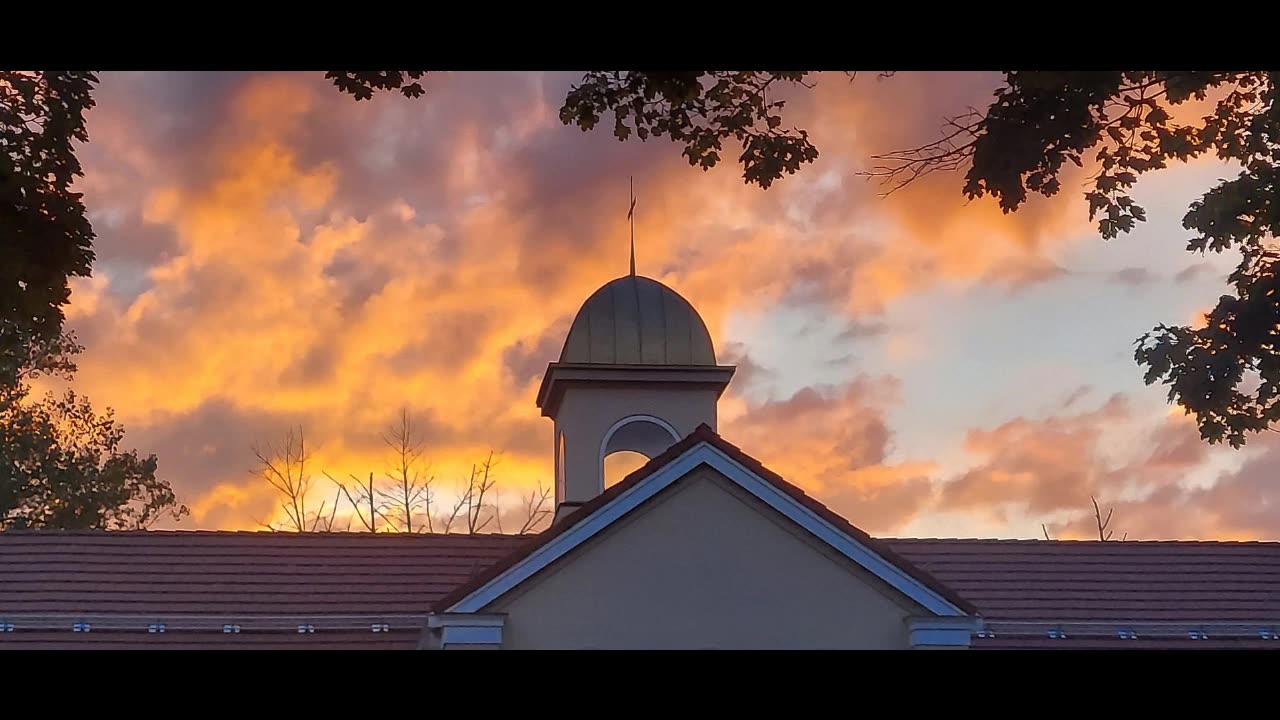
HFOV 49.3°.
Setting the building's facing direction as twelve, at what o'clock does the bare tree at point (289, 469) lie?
The bare tree is roughly at 5 o'clock from the building.

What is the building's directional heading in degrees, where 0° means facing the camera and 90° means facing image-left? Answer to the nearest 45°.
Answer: approximately 0°

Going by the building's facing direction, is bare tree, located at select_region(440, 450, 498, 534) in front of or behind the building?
behind

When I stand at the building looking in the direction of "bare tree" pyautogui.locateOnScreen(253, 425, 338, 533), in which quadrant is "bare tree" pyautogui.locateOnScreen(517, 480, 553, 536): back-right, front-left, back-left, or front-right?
front-right

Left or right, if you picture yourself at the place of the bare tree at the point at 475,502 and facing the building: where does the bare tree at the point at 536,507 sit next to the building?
left

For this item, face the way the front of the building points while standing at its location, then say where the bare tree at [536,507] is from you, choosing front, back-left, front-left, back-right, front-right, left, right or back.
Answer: back
